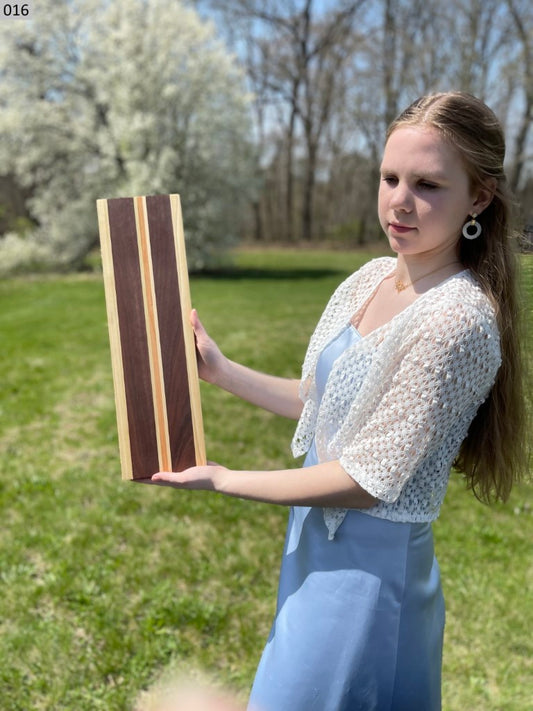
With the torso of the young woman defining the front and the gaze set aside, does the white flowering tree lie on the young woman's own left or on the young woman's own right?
on the young woman's own right

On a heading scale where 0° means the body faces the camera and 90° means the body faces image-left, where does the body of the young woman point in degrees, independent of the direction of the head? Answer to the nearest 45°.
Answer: approximately 45°
